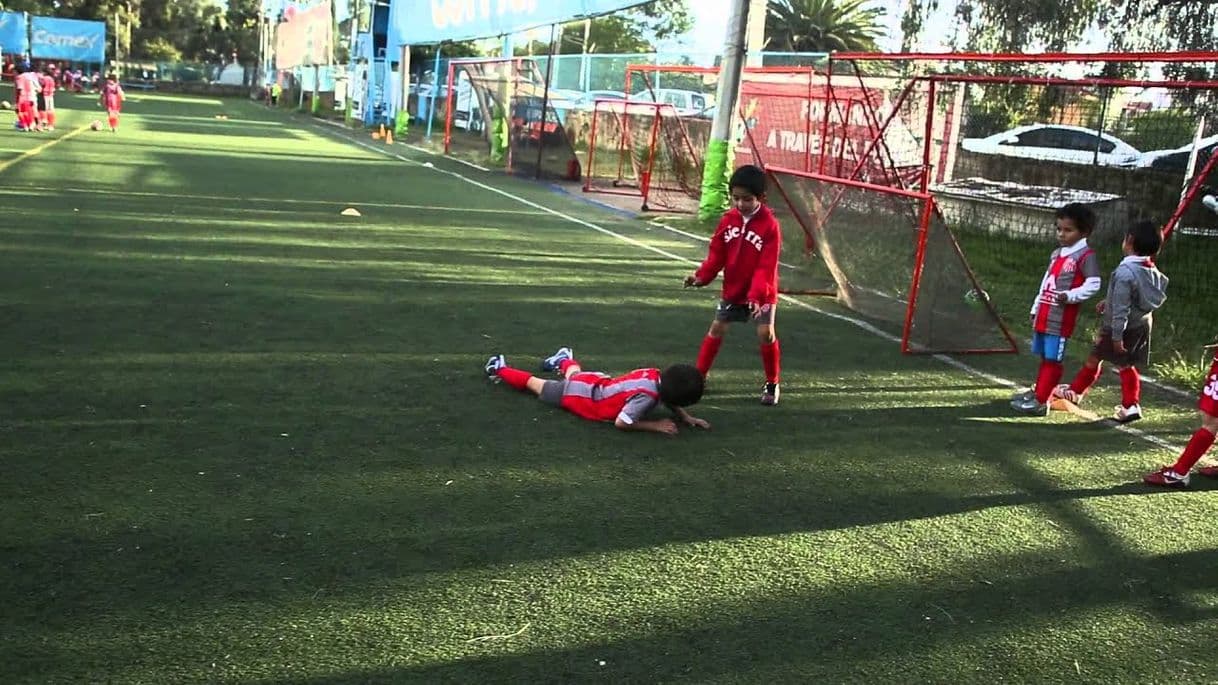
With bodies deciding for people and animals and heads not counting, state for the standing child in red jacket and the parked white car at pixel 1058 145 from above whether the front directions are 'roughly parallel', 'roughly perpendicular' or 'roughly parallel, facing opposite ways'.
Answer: roughly perpendicular

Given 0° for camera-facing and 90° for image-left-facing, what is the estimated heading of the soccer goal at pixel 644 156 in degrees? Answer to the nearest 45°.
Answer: approximately 45°

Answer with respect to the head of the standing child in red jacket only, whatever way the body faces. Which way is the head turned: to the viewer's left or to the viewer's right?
to the viewer's left

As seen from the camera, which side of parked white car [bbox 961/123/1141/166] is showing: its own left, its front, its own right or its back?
left

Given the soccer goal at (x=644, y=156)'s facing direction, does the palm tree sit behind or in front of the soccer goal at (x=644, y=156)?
behind

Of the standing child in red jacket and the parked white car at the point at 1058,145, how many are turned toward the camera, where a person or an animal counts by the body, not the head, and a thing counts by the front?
1

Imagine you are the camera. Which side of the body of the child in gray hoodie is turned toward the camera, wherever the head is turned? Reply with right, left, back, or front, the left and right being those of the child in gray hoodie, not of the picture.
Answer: left

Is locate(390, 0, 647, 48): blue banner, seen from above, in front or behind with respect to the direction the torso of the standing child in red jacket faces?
behind
